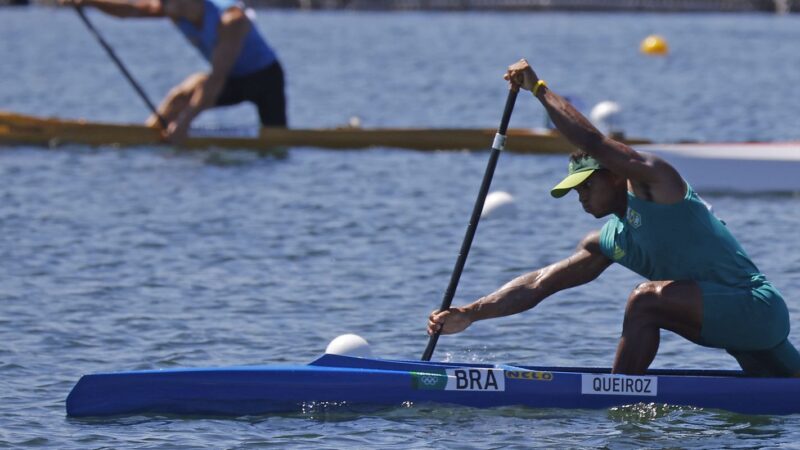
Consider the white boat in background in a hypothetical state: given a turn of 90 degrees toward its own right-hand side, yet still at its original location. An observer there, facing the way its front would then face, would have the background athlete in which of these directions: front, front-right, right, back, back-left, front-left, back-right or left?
left

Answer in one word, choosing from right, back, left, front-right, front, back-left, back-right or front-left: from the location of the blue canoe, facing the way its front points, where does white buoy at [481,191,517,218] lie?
right

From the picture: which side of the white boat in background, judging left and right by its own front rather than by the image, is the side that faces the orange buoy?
right

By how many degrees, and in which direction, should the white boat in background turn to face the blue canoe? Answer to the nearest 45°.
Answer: approximately 90° to its left

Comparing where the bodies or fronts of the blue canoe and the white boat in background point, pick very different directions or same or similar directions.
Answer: same or similar directions

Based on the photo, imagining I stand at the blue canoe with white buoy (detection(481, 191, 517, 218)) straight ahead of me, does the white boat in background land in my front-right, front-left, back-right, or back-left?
front-right

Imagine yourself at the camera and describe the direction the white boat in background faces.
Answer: facing to the left of the viewer

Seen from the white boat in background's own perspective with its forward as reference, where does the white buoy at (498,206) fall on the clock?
The white buoy is roughly at 11 o'clock from the white boat in background.

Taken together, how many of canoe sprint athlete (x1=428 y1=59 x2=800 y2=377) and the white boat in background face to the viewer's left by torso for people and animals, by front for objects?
2

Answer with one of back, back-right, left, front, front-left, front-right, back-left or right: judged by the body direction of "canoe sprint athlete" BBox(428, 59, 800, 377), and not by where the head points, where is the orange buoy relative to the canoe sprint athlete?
right

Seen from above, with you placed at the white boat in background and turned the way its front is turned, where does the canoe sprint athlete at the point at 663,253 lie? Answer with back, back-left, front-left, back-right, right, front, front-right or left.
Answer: left

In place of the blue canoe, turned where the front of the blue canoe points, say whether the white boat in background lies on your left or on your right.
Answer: on your right

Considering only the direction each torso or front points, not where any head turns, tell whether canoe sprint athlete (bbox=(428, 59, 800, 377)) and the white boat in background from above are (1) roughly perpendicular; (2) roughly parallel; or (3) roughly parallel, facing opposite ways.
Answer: roughly parallel

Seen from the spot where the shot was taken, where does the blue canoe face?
facing to the left of the viewer

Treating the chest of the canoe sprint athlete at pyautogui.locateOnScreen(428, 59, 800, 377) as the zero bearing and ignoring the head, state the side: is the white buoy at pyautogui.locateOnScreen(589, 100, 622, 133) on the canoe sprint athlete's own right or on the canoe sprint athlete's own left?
on the canoe sprint athlete's own right

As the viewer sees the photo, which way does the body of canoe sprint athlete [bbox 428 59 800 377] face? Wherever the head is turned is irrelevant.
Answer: to the viewer's left
